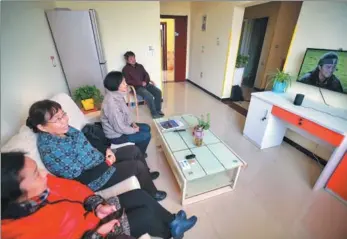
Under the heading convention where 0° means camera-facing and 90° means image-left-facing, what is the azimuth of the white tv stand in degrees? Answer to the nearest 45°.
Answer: approximately 45°

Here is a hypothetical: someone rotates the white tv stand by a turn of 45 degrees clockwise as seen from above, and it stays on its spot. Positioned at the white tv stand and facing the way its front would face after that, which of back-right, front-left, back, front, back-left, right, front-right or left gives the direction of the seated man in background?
front

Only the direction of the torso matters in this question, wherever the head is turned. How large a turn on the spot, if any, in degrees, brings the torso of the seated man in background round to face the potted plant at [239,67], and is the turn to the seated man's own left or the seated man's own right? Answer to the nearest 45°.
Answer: approximately 45° to the seated man's own left

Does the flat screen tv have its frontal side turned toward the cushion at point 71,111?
yes

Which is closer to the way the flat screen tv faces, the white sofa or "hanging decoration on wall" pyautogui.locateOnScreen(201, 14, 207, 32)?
the white sofa

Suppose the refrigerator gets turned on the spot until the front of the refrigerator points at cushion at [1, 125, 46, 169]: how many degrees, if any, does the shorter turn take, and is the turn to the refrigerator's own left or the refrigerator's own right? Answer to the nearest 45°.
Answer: approximately 90° to the refrigerator's own right

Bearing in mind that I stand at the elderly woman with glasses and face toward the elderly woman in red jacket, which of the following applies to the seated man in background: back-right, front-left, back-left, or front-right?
back-left

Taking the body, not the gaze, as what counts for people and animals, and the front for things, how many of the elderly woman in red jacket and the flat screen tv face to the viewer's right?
1

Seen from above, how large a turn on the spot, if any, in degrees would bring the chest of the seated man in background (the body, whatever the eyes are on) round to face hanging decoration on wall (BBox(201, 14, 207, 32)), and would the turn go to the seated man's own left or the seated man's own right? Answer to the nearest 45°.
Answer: approximately 90° to the seated man's own left

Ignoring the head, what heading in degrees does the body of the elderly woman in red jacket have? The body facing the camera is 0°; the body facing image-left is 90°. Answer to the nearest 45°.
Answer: approximately 270°

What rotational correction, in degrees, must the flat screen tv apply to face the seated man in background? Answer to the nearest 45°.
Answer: approximately 45° to its right

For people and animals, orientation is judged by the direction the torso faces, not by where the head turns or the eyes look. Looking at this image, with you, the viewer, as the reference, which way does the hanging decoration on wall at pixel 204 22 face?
facing the viewer and to the left of the viewer
